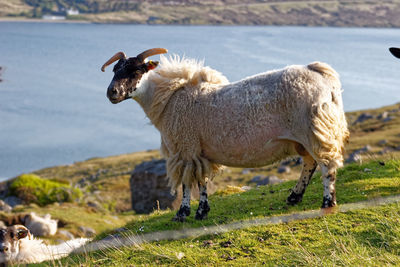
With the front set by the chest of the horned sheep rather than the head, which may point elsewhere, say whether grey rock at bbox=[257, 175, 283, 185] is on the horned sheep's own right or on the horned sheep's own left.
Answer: on the horned sheep's own right

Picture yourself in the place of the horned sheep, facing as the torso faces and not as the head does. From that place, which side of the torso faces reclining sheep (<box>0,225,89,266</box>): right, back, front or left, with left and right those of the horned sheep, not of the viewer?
front

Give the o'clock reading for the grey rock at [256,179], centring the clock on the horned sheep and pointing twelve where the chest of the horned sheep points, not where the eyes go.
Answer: The grey rock is roughly at 3 o'clock from the horned sheep.

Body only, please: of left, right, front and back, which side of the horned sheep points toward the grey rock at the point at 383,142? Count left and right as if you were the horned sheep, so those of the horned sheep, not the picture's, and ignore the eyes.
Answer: right

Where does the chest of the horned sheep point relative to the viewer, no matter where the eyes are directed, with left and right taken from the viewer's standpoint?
facing to the left of the viewer

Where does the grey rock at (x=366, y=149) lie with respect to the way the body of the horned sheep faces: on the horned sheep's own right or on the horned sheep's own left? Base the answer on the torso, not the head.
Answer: on the horned sheep's own right
